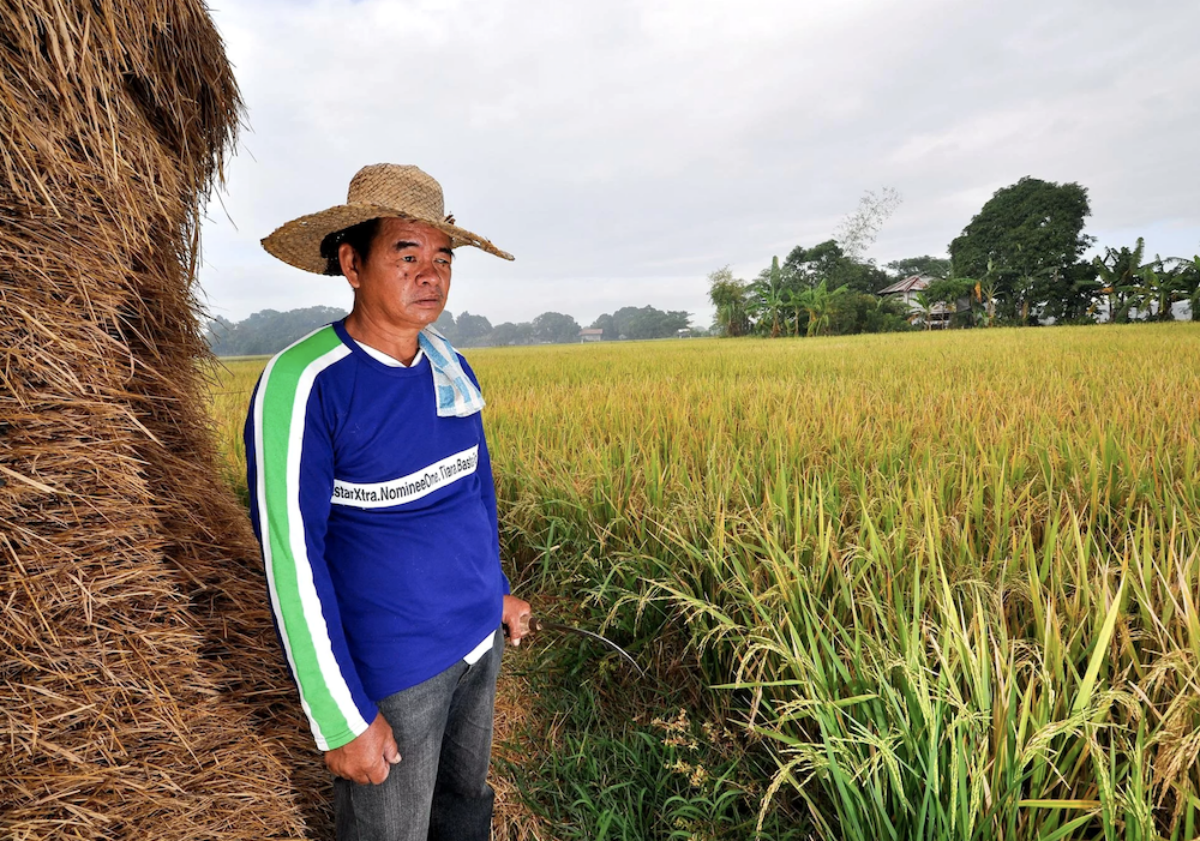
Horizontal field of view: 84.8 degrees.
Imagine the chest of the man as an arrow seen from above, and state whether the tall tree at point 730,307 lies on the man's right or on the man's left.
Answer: on the man's left

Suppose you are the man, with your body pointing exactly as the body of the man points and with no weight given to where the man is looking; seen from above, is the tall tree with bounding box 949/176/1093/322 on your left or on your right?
on your left

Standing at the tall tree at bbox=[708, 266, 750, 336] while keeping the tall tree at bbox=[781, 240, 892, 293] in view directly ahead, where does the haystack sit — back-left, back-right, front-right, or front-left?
back-right

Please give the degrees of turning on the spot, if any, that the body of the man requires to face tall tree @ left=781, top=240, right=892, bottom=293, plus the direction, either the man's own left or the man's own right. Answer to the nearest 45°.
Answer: approximately 90° to the man's own left

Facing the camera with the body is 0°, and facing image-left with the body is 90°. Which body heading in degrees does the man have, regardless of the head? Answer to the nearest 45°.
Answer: approximately 315°

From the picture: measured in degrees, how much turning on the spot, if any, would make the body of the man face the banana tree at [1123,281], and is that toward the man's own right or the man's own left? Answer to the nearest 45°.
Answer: approximately 90° to the man's own left

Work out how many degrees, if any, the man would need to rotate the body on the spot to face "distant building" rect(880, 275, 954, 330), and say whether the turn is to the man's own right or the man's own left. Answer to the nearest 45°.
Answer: approximately 90° to the man's own left
